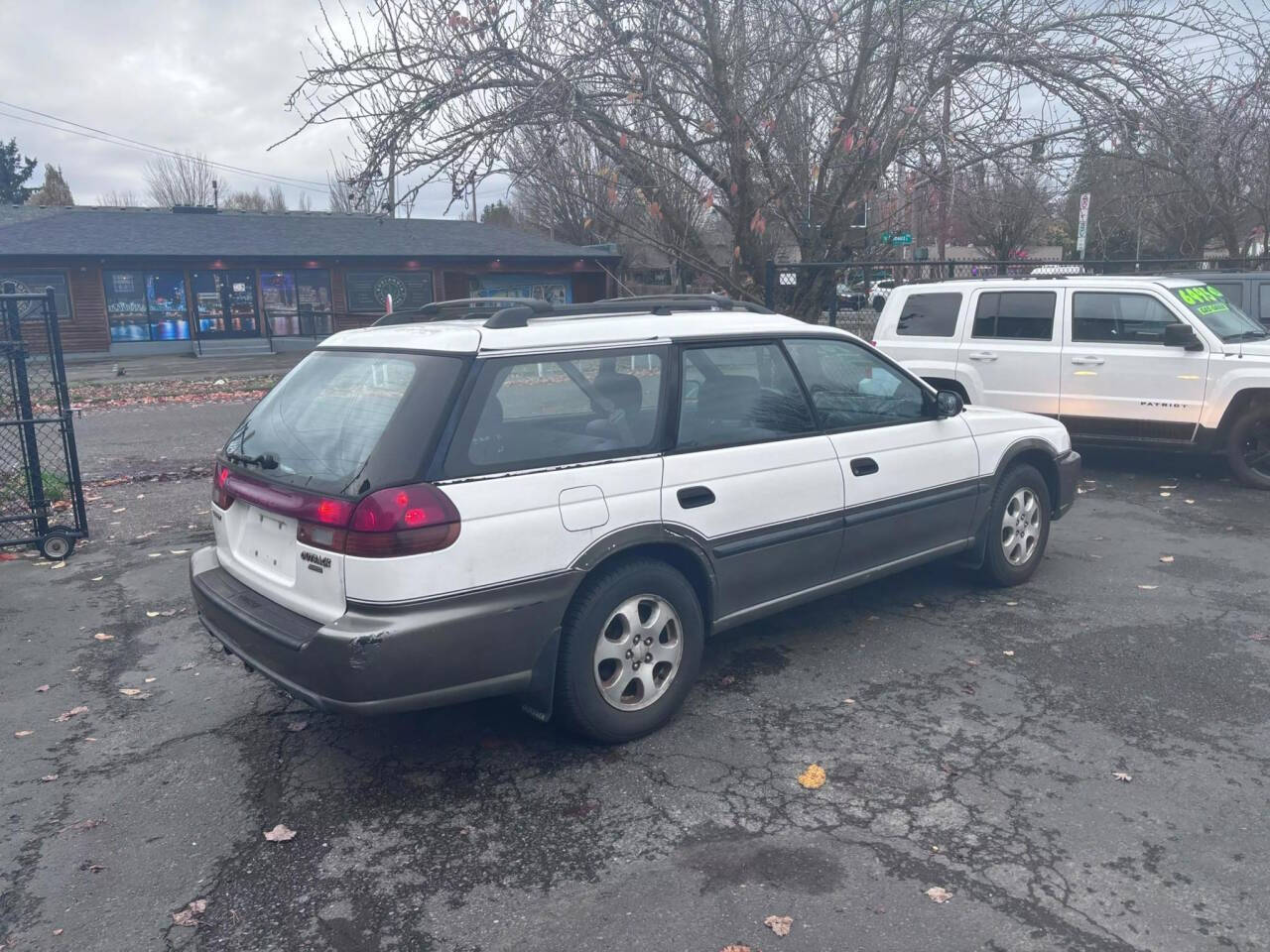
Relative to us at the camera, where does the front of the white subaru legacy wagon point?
facing away from the viewer and to the right of the viewer

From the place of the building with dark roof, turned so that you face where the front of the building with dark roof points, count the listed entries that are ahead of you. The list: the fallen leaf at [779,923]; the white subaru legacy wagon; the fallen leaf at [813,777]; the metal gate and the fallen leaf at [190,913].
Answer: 5

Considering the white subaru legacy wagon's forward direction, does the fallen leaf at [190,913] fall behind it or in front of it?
behind

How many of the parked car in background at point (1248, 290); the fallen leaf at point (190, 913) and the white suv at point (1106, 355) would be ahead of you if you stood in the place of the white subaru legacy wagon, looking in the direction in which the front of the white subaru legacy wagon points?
2

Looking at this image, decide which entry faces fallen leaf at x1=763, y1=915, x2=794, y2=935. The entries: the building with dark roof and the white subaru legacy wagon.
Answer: the building with dark roof

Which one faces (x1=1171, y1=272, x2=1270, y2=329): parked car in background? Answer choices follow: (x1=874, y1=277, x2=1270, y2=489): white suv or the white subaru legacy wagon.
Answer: the white subaru legacy wagon

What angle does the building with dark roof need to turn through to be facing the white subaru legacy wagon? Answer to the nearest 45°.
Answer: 0° — it already faces it

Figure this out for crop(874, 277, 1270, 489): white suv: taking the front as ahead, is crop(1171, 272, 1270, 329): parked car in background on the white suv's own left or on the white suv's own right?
on the white suv's own left

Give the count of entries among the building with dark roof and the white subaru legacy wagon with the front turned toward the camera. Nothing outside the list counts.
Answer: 1

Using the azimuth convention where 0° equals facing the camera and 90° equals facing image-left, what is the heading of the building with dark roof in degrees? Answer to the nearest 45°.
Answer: approximately 0°

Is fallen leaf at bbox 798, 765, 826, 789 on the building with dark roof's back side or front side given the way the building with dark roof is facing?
on the front side

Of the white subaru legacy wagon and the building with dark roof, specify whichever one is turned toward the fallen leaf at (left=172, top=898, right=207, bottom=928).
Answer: the building with dark roof

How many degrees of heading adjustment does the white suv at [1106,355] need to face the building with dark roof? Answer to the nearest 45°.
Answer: approximately 180°

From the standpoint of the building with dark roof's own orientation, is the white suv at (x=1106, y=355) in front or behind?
in front
